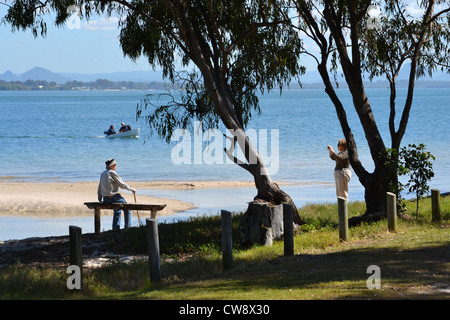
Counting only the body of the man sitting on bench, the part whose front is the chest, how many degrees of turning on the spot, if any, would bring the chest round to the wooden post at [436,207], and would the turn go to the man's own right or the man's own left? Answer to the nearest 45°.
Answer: approximately 45° to the man's own right

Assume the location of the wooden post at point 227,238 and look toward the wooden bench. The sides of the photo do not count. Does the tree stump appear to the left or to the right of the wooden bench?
right

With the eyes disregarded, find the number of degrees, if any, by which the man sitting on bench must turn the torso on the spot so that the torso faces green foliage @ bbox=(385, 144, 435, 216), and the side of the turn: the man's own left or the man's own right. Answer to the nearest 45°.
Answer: approximately 45° to the man's own right

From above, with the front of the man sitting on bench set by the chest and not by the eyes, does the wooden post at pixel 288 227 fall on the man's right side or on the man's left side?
on the man's right side

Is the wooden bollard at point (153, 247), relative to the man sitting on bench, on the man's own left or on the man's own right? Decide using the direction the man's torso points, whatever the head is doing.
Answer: on the man's own right

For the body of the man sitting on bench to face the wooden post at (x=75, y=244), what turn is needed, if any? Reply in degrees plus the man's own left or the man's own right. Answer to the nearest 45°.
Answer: approximately 135° to the man's own right

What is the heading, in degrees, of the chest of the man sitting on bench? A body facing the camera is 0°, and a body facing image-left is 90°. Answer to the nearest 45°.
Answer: approximately 225°
